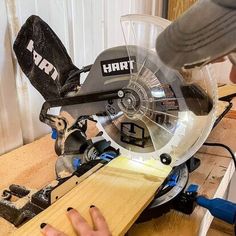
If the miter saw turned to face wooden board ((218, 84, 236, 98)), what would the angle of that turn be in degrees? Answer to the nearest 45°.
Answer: approximately 90° to its left
